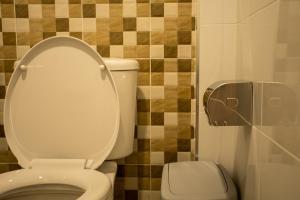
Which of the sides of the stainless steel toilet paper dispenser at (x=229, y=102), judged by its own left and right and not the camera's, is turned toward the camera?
left
